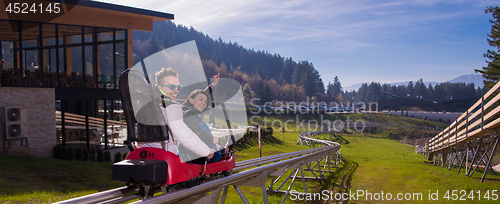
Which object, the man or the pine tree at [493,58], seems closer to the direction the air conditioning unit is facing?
the man

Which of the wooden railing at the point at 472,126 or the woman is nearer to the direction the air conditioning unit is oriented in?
the woman

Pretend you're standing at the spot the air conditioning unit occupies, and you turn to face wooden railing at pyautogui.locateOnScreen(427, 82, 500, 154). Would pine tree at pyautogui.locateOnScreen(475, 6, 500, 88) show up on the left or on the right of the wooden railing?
left

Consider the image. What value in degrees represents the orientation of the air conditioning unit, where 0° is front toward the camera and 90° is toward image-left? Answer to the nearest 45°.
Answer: approximately 0°

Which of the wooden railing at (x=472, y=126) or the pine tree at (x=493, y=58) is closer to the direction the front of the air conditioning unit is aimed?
the wooden railing

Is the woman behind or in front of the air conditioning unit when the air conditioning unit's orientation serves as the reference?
in front

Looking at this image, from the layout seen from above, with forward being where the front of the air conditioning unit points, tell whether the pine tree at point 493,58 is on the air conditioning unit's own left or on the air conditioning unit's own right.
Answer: on the air conditioning unit's own left

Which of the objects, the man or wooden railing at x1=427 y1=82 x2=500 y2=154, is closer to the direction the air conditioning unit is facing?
the man

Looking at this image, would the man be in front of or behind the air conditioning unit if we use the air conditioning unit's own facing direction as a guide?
in front

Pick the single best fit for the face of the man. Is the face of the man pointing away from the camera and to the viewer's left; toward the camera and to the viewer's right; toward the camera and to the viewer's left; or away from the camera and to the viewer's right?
toward the camera and to the viewer's right
